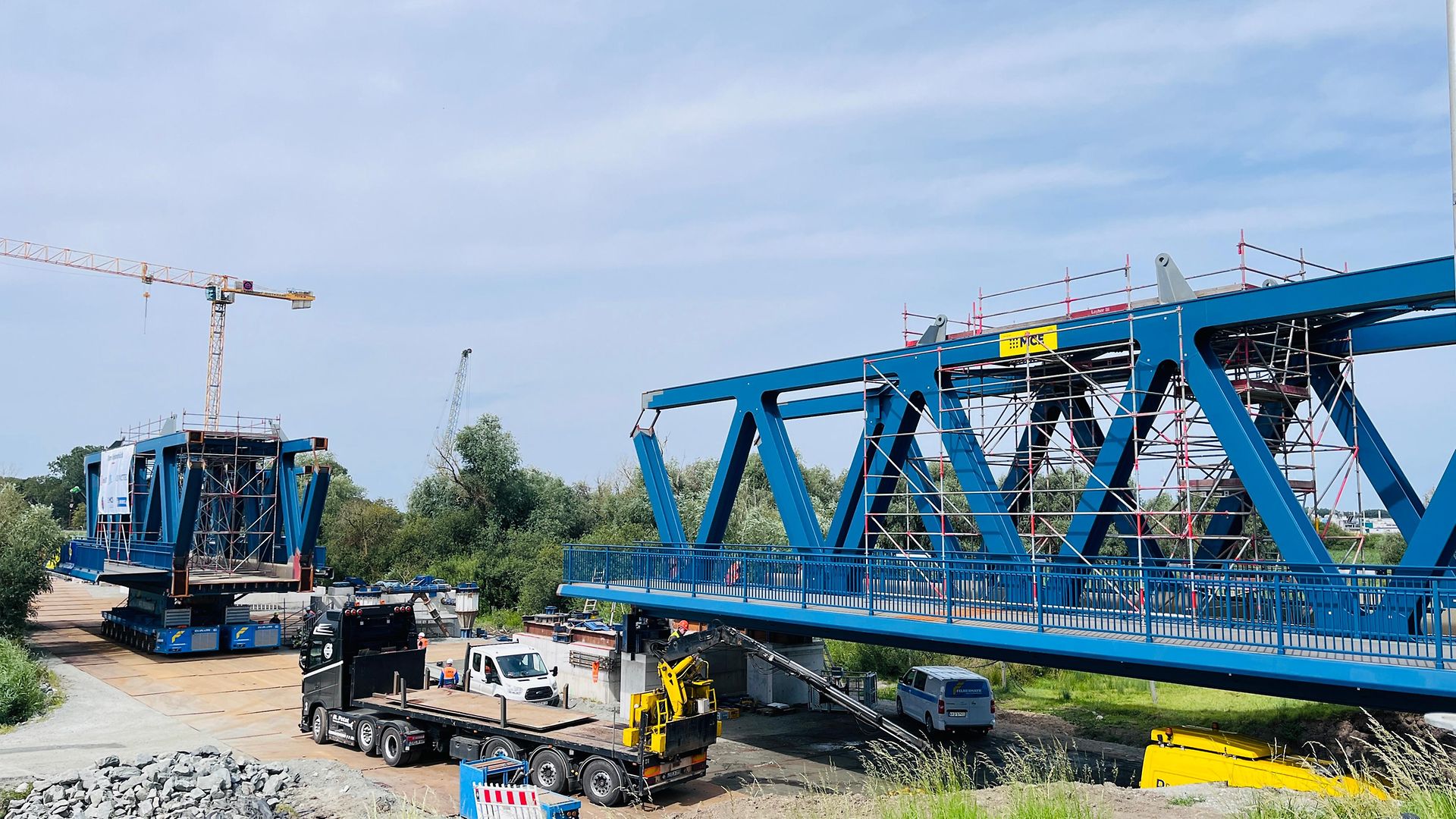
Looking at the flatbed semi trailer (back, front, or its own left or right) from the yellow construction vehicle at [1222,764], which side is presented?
back

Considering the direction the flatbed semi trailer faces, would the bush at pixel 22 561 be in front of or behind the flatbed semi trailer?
in front

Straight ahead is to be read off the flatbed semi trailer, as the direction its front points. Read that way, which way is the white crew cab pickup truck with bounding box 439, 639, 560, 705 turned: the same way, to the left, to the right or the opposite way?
the opposite way

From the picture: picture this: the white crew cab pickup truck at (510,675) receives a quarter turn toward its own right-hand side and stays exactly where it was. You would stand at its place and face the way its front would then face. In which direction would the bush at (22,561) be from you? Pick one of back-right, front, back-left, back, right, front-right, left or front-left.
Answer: right

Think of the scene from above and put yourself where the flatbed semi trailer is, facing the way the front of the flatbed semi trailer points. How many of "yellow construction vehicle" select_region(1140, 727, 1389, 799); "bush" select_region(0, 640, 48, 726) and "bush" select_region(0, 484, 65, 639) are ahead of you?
2

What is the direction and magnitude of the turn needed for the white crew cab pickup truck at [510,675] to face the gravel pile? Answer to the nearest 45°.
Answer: approximately 90° to its right

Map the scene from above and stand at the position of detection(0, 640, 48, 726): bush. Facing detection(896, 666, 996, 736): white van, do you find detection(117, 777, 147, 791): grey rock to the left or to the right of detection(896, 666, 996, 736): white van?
right

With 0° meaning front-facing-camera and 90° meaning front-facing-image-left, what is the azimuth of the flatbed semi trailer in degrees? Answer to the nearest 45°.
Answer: approximately 135°

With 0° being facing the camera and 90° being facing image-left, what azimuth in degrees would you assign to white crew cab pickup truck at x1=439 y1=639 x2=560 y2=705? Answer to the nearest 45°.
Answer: approximately 315°
